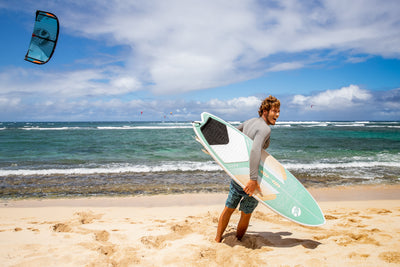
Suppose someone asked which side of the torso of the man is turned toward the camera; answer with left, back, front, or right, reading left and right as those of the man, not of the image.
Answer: right

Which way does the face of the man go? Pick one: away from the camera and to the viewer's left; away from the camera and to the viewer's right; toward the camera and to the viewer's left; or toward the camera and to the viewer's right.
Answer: toward the camera and to the viewer's right
